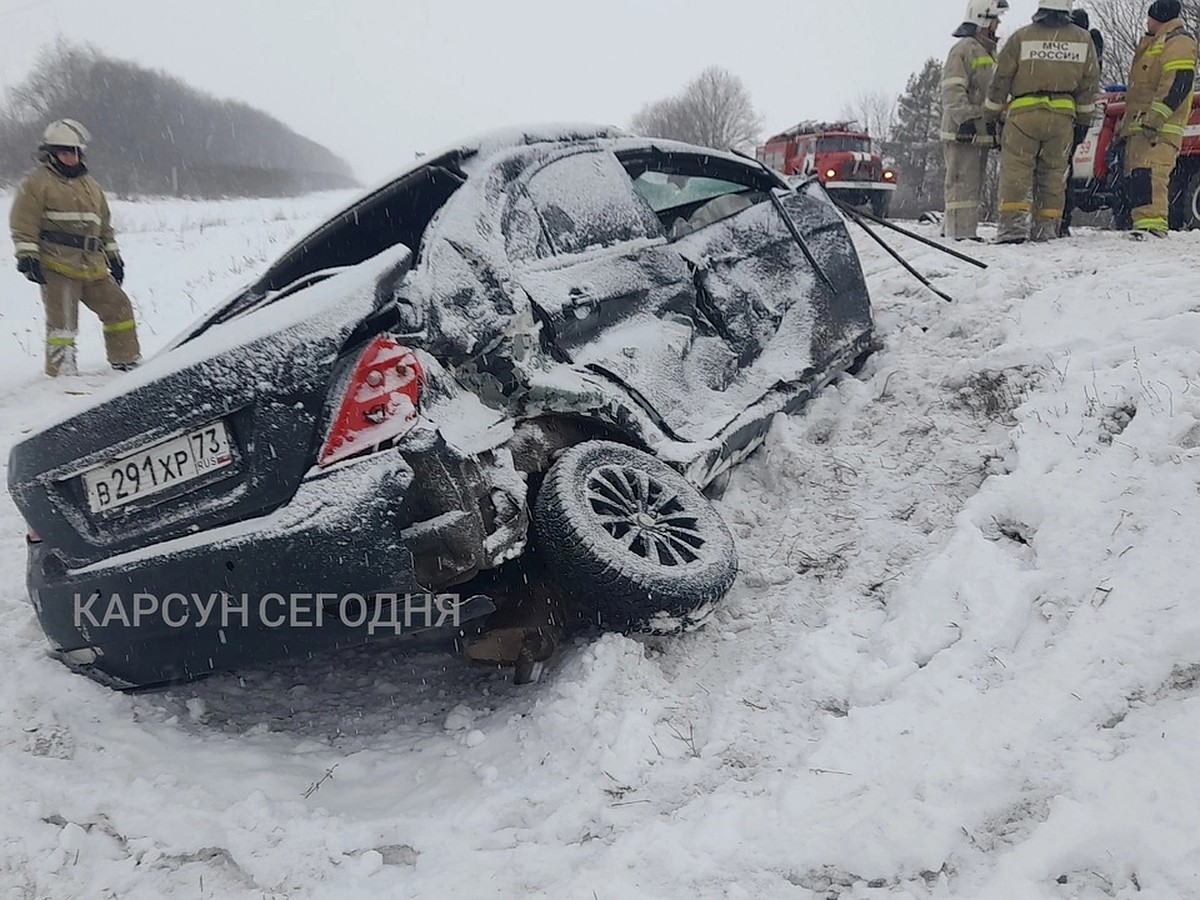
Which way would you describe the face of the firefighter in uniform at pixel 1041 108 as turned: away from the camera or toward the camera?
away from the camera

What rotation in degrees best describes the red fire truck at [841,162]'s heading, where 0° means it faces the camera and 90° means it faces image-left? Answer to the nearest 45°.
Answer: approximately 315°

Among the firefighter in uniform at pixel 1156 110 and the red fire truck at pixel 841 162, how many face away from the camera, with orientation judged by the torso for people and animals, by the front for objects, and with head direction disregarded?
0

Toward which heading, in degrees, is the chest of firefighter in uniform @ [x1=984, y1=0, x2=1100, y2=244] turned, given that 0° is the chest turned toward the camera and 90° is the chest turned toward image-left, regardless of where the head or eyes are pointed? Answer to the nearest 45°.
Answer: approximately 180°

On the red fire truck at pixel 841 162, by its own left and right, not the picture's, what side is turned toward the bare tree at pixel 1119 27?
left

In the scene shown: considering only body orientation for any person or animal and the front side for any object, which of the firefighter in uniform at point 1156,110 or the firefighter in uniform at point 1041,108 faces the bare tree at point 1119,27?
the firefighter in uniform at point 1041,108

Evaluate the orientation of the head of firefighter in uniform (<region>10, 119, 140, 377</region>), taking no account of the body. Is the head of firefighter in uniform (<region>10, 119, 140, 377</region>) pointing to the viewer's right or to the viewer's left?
to the viewer's right

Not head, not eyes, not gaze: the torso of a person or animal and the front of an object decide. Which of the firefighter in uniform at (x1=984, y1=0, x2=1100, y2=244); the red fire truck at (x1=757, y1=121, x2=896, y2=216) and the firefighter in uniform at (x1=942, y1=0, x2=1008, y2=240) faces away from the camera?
the firefighter in uniform at (x1=984, y1=0, x2=1100, y2=244)

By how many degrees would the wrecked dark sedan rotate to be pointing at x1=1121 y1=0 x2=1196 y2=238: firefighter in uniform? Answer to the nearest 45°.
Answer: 0° — it already faces them

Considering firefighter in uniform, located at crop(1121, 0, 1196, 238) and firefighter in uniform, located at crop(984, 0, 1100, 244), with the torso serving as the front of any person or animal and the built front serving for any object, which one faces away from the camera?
firefighter in uniform, located at crop(984, 0, 1100, 244)

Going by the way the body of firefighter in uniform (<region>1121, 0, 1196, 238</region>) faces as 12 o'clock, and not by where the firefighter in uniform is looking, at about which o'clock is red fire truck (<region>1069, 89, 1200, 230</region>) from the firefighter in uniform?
The red fire truck is roughly at 4 o'clock from the firefighter in uniform.

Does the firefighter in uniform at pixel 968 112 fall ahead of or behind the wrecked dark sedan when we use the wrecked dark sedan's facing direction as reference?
ahead

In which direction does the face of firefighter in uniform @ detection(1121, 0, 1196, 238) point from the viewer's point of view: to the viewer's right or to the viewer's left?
to the viewer's left
